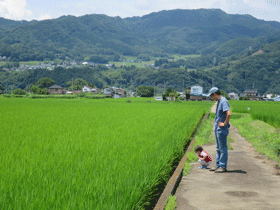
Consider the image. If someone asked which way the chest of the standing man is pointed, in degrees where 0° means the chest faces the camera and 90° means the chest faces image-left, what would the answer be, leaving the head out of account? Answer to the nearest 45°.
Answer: approximately 90°
